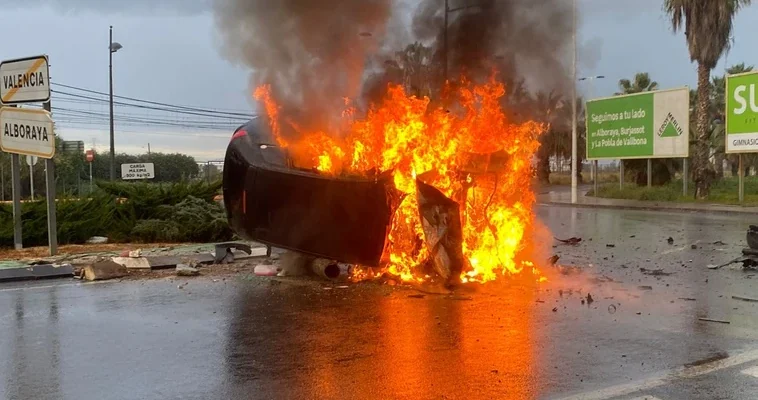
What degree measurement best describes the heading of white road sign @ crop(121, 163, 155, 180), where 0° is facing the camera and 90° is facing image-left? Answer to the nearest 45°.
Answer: approximately 0°

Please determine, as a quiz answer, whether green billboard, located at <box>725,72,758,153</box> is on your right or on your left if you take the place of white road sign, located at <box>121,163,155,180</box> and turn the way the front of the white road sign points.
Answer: on your left

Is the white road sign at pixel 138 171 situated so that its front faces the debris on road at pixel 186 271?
yes

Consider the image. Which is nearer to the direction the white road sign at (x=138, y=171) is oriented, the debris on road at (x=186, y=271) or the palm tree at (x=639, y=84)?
the debris on road

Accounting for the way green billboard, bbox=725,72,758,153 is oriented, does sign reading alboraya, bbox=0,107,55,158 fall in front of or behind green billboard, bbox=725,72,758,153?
in front

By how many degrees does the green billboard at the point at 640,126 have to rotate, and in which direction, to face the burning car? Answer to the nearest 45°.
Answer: approximately 45° to its left

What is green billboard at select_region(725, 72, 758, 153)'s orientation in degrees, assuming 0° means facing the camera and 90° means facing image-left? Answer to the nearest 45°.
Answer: approximately 45°

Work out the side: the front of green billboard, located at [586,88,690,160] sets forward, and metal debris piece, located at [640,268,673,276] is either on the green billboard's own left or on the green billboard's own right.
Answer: on the green billboard's own left
